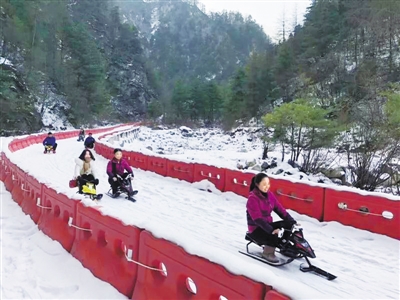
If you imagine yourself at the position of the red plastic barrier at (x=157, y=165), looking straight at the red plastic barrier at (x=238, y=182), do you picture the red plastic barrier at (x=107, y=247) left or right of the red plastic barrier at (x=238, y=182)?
right

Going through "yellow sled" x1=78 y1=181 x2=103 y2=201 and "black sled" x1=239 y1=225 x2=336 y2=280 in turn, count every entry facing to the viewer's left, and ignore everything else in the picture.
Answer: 0

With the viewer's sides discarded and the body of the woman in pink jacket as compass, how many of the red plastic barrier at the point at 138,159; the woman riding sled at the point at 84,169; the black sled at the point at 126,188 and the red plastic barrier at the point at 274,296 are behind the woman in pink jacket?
3

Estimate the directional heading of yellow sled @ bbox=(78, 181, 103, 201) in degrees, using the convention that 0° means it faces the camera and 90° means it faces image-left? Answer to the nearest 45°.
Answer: approximately 315°

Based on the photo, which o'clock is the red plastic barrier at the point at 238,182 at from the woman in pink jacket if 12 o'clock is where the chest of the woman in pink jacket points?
The red plastic barrier is roughly at 7 o'clock from the woman in pink jacket.

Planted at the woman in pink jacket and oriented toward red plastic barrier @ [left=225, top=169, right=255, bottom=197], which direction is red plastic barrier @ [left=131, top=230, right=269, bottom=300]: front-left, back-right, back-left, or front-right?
back-left

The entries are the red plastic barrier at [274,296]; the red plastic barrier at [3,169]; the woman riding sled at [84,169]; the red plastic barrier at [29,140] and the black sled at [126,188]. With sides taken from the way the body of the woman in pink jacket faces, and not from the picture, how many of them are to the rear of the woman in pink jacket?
4

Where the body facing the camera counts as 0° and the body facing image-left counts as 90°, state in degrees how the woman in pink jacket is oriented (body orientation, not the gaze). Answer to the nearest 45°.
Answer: approximately 315°

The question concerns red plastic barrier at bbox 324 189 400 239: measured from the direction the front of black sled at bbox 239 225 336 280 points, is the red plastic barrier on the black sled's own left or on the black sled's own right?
on the black sled's own left
